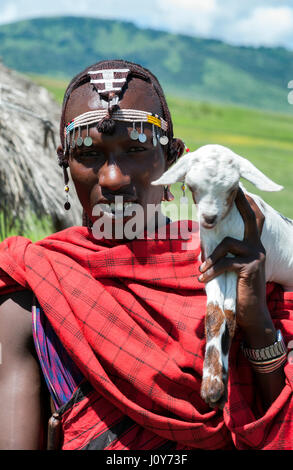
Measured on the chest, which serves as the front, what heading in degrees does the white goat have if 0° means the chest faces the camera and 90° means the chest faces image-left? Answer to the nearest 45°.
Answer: approximately 45°

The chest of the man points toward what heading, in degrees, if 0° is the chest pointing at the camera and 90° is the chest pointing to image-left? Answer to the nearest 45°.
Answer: approximately 0°
